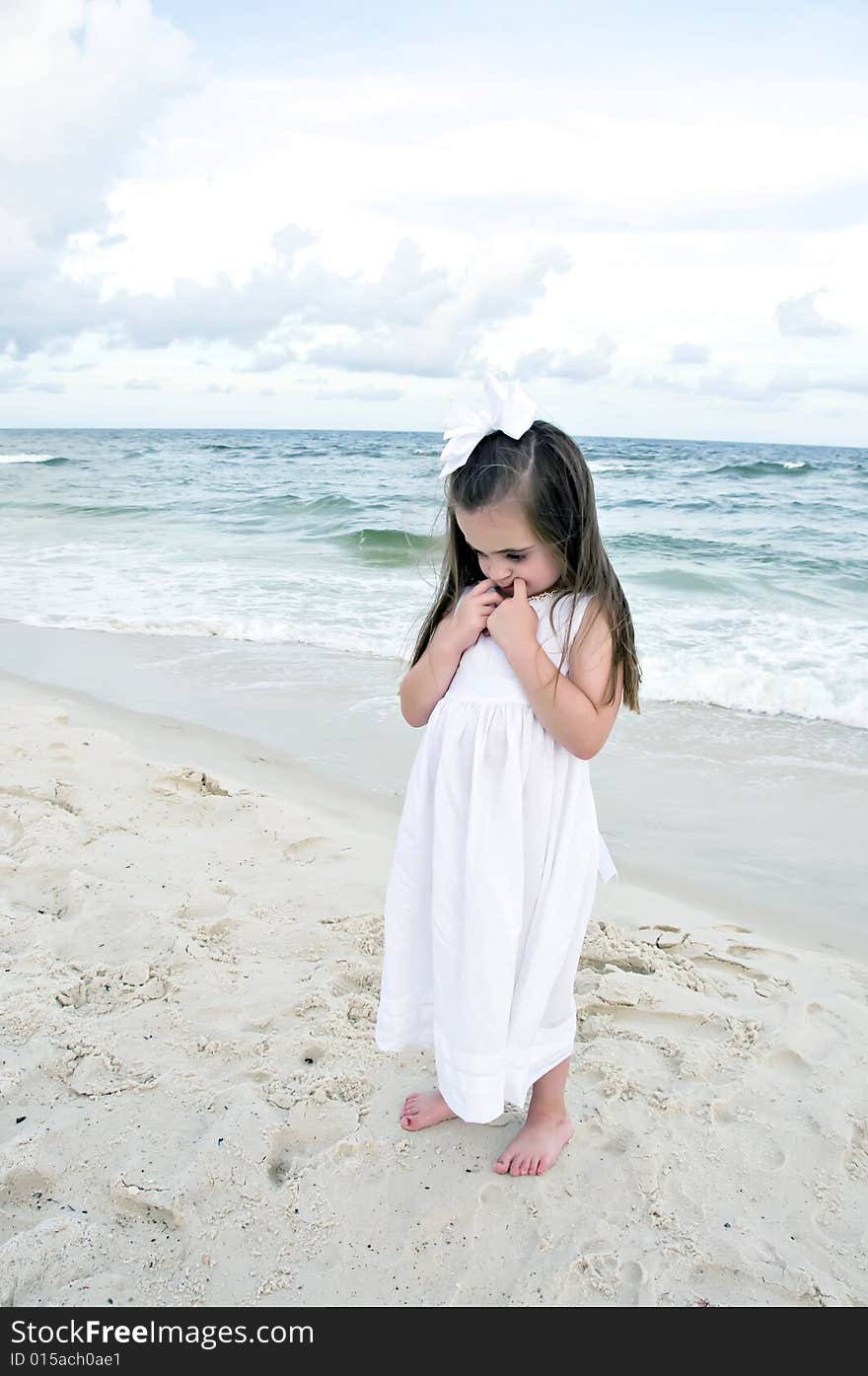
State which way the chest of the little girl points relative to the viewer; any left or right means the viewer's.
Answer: facing the viewer and to the left of the viewer

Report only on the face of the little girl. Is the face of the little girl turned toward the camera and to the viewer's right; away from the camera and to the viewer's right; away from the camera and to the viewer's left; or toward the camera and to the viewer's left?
toward the camera and to the viewer's left
